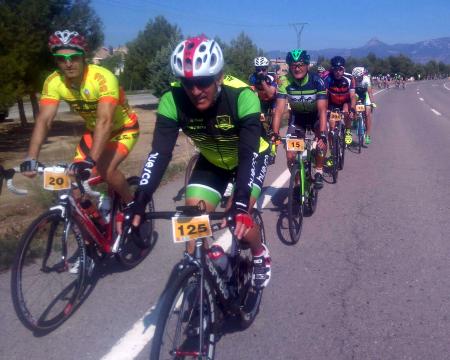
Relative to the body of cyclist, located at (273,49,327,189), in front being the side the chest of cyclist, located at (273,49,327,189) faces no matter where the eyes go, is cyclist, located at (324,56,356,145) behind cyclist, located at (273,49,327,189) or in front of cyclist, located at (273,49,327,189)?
behind

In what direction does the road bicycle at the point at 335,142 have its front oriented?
toward the camera

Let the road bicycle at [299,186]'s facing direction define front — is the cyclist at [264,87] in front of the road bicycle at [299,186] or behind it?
behind

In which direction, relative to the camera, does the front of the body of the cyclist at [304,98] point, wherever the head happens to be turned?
toward the camera

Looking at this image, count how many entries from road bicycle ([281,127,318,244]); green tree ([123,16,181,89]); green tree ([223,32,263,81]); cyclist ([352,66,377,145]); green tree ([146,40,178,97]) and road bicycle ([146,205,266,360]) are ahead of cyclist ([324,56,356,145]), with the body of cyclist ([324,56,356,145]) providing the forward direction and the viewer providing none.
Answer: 2

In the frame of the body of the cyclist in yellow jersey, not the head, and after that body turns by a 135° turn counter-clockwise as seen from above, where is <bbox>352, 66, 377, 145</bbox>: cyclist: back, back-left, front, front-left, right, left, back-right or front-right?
front-left

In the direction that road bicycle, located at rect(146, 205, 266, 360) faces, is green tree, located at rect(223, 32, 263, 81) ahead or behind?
behind

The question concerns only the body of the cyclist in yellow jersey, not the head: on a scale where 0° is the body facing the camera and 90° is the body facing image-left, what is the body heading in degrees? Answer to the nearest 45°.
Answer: approximately 45°

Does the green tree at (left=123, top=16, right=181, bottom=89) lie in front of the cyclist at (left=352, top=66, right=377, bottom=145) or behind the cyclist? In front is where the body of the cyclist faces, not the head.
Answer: behind

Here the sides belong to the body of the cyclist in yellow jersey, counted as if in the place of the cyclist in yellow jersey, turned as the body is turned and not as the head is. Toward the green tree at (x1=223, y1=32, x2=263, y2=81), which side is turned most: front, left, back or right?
back

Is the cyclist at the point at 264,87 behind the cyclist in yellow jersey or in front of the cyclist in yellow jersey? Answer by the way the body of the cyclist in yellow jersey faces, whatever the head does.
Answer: behind

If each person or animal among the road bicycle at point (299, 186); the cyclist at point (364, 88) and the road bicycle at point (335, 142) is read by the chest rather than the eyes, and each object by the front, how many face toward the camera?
3

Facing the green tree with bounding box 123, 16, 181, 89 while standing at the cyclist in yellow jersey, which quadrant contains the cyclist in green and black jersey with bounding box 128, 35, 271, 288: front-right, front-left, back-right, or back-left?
back-right

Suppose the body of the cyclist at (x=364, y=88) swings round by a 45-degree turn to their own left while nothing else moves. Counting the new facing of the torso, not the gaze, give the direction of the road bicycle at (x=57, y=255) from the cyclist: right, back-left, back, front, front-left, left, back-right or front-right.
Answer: front-right

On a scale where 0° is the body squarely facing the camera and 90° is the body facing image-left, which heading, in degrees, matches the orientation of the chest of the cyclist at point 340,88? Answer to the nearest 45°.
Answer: approximately 0°

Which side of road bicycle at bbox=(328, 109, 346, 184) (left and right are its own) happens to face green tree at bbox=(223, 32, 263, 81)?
back

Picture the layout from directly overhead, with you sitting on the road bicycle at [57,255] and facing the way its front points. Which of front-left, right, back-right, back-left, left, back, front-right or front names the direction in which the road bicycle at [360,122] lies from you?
back
